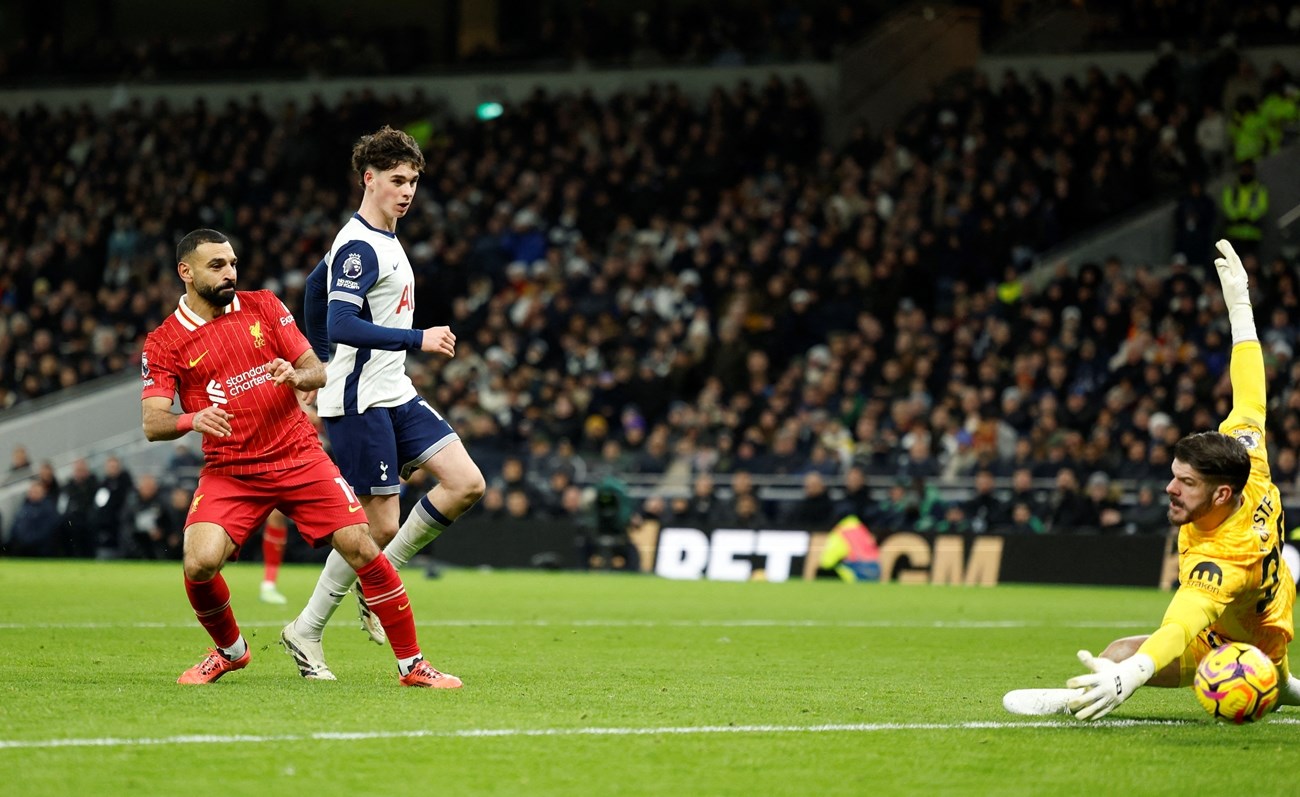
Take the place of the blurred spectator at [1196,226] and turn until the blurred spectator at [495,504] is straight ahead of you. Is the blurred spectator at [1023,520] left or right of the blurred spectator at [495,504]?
left

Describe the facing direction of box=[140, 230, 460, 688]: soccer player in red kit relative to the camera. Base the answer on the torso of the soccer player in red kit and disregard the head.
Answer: toward the camera

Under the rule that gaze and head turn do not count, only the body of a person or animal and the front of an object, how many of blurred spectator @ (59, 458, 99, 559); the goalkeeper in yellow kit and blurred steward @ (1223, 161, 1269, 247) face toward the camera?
2

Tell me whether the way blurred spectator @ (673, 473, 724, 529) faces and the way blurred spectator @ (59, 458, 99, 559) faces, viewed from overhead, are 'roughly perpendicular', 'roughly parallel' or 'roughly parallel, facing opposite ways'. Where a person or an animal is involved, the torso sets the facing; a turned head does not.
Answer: roughly parallel

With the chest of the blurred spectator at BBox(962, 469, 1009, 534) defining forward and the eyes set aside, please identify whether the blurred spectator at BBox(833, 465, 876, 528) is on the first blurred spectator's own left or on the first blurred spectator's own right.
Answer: on the first blurred spectator's own right

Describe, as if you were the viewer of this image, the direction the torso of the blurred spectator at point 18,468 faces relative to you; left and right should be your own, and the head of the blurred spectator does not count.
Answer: facing the viewer

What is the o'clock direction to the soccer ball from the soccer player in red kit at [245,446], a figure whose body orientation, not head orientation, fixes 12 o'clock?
The soccer ball is roughly at 10 o'clock from the soccer player in red kit.

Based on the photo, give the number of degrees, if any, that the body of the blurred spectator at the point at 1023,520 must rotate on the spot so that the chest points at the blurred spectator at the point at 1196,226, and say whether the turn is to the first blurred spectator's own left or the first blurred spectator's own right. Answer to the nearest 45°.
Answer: approximately 135° to the first blurred spectator's own left

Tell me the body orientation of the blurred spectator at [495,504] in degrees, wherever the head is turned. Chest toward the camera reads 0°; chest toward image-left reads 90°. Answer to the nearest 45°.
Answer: approximately 0°

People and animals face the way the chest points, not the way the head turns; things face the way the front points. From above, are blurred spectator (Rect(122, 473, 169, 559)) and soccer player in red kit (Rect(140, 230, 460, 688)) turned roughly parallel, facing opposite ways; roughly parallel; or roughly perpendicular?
roughly parallel

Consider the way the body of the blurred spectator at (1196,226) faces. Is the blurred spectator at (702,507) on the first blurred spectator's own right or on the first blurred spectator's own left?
on the first blurred spectator's own right

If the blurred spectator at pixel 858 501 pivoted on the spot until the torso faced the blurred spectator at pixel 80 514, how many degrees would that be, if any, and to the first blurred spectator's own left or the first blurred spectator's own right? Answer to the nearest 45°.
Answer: approximately 90° to the first blurred spectator's own right

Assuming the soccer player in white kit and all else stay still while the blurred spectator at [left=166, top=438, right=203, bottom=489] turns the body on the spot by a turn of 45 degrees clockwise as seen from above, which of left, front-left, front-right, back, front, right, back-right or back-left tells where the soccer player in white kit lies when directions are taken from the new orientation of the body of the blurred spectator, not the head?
front-left

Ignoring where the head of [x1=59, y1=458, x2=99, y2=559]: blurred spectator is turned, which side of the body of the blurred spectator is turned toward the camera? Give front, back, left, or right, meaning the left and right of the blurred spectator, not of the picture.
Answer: front

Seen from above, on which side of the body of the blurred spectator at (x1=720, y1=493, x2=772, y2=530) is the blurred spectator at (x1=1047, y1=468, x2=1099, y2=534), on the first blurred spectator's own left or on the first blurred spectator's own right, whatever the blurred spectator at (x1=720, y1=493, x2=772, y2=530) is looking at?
on the first blurred spectator's own left

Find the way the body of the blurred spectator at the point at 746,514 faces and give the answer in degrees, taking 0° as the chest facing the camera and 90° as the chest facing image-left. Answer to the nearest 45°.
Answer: approximately 0°

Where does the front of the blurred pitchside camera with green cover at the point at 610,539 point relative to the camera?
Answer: toward the camera
